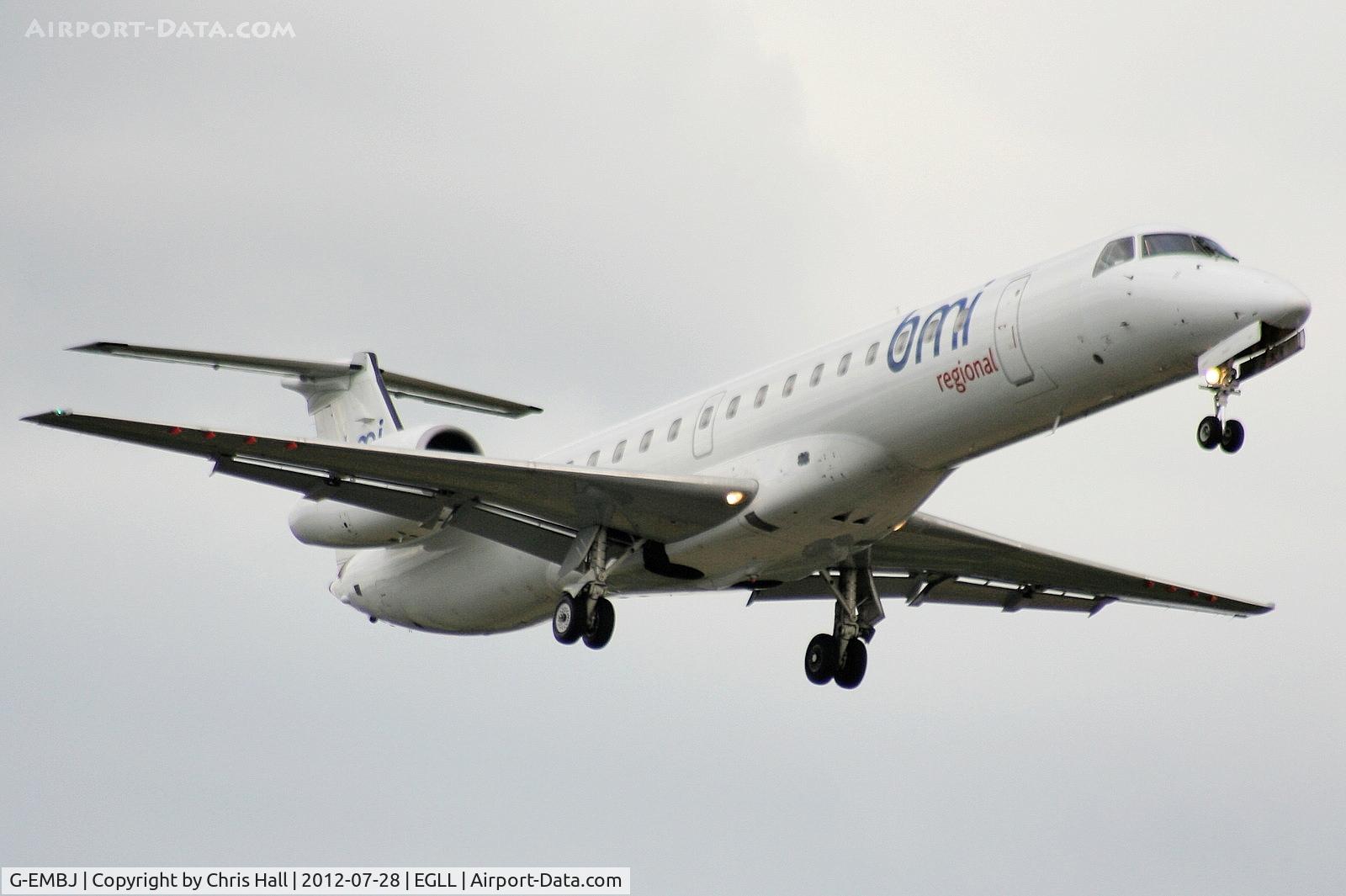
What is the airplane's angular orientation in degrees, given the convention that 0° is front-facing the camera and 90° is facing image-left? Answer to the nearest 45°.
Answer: approximately 315°
